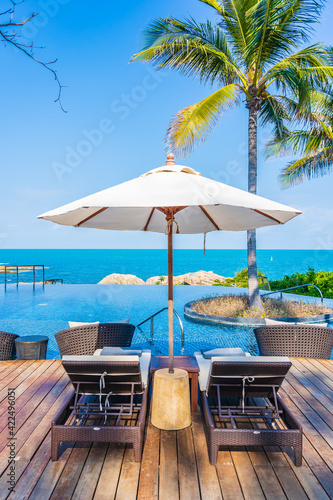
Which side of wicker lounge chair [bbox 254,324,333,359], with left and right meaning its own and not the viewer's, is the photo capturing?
back

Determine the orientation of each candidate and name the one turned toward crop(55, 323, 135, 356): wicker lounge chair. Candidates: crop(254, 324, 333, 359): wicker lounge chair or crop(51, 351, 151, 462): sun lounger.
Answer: the sun lounger

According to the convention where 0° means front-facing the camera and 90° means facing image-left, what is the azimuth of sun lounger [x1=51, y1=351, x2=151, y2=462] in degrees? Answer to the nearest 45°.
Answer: approximately 180°

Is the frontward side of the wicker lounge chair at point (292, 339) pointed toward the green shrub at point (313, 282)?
yes

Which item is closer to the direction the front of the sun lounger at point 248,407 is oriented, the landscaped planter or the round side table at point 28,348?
the landscaped planter

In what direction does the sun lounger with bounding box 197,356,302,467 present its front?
away from the camera

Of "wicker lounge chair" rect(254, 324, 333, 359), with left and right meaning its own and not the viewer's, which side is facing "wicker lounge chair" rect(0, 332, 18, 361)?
left

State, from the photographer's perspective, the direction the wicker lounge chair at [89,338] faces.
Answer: facing away from the viewer
